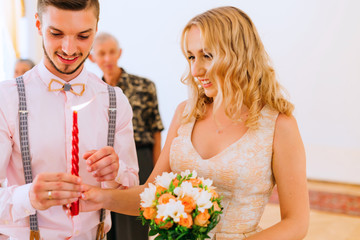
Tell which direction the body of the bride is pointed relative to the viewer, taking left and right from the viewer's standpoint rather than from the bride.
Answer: facing the viewer and to the left of the viewer

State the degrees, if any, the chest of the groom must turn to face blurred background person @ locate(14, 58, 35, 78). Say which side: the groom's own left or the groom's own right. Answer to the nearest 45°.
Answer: approximately 180°

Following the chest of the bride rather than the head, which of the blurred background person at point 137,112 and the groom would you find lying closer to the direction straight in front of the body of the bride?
the groom

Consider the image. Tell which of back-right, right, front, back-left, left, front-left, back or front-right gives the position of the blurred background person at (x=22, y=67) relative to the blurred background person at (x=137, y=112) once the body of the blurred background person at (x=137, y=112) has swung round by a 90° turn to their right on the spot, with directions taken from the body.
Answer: front-right

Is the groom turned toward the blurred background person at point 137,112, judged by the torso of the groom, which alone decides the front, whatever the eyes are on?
no

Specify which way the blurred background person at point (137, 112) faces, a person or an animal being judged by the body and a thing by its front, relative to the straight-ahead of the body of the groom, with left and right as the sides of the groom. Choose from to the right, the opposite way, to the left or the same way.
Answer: the same way

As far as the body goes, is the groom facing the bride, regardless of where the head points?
no

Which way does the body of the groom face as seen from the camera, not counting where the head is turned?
toward the camera

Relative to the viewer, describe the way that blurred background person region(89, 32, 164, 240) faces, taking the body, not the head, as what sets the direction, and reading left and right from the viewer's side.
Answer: facing the viewer

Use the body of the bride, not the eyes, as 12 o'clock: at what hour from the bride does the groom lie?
The groom is roughly at 1 o'clock from the bride.

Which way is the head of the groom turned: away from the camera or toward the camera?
toward the camera

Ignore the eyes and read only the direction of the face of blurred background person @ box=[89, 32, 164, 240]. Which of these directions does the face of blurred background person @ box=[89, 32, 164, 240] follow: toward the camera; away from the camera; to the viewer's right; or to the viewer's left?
toward the camera

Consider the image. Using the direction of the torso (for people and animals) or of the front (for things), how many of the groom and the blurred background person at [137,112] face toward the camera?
2

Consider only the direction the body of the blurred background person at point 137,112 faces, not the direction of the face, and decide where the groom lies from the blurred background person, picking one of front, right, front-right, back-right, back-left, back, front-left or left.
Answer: front
